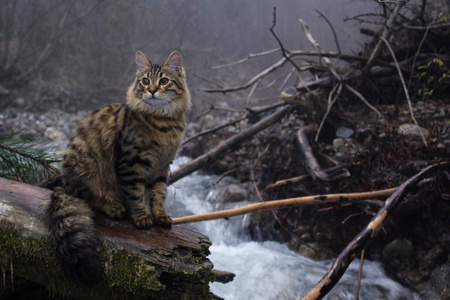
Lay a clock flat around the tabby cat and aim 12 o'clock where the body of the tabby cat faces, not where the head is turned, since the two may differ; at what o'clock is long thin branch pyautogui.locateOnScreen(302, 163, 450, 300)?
The long thin branch is roughly at 11 o'clock from the tabby cat.

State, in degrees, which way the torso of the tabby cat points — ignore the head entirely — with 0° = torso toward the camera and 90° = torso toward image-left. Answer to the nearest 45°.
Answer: approximately 315°

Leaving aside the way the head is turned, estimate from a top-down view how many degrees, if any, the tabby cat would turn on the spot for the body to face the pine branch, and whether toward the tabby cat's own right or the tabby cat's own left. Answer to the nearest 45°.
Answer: approximately 180°

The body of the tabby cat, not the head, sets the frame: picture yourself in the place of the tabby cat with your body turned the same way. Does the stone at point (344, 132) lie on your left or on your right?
on your left

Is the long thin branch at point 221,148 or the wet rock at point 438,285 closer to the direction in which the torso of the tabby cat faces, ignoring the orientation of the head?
the wet rock

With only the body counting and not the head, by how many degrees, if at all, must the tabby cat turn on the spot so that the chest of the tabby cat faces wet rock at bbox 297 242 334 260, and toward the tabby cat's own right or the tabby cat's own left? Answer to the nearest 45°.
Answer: approximately 90° to the tabby cat's own left

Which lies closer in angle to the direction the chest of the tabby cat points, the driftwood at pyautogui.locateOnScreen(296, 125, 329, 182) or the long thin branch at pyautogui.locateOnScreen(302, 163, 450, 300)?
the long thin branch
